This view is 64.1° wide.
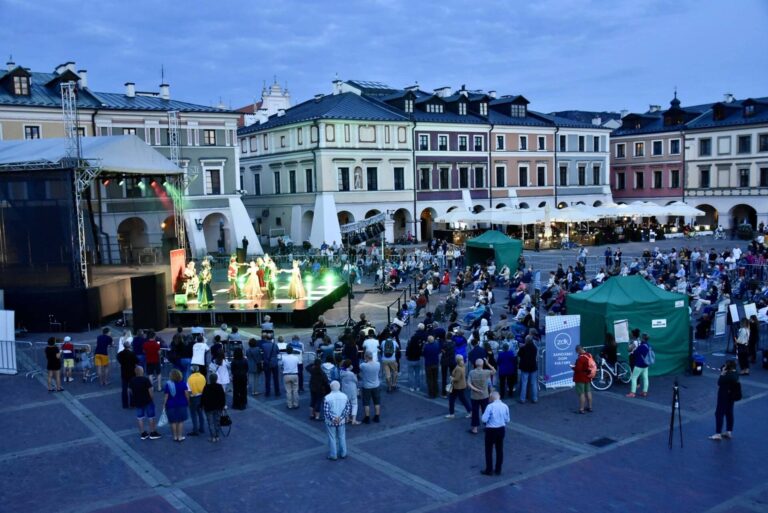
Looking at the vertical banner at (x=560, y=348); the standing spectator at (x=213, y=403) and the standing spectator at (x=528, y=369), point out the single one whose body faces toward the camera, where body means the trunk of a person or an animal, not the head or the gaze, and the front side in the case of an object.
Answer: the vertical banner

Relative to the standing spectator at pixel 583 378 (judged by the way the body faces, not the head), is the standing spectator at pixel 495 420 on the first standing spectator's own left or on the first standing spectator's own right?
on the first standing spectator's own left

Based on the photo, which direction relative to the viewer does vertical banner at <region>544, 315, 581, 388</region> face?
toward the camera

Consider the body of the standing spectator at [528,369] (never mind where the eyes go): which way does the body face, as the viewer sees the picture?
away from the camera

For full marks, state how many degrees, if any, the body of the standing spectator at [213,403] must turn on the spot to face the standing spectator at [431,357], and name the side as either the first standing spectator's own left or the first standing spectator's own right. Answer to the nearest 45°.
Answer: approximately 90° to the first standing spectator's own right

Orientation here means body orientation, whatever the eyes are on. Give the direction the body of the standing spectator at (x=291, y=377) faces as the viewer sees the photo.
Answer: away from the camera

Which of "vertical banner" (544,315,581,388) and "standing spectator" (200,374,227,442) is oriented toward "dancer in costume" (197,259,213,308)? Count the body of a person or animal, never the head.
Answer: the standing spectator

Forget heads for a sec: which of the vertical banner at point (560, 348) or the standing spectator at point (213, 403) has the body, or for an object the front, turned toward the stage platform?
the standing spectator

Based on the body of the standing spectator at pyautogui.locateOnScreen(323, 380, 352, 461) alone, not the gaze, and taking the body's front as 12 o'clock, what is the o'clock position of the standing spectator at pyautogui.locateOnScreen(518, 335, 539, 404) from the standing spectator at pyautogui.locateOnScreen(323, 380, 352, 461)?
the standing spectator at pyautogui.locateOnScreen(518, 335, 539, 404) is roughly at 2 o'clock from the standing spectator at pyautogui.locateOnScreen(323, 380, 352, 461).

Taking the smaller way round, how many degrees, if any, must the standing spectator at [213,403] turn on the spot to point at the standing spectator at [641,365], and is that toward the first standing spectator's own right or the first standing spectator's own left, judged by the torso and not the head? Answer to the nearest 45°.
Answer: approximately 90° to the first standing spectator's own right

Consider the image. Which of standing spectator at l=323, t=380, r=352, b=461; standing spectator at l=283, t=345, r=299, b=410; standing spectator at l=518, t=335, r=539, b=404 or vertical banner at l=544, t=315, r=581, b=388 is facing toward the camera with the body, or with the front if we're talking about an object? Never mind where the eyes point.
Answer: the vertical banner

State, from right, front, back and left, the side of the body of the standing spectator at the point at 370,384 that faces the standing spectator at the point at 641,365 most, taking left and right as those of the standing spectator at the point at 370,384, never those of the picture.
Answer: right

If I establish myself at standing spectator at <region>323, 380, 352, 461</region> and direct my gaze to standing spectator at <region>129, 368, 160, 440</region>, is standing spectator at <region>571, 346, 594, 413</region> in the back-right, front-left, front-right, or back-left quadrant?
back-right

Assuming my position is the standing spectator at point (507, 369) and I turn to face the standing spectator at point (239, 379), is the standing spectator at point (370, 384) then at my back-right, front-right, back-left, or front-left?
front-left

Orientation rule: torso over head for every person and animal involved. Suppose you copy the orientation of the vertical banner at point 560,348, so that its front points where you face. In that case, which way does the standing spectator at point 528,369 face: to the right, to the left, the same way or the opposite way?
the opposite way

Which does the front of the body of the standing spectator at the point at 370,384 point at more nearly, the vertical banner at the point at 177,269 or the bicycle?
the vertical banner

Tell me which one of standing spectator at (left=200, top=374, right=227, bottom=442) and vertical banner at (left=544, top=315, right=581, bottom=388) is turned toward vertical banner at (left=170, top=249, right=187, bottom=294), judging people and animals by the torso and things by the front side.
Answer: the standing spectator
